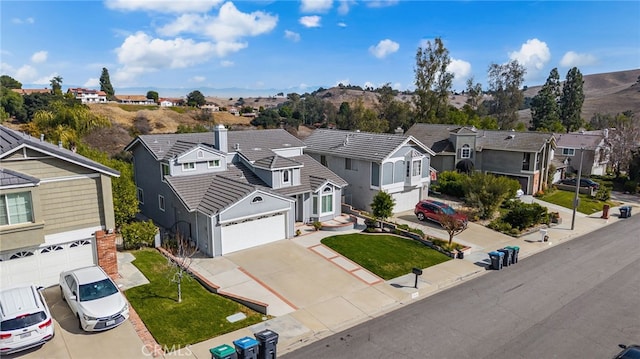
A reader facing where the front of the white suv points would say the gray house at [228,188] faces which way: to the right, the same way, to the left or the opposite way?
the opposite way

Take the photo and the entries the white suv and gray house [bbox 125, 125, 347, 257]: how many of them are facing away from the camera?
1

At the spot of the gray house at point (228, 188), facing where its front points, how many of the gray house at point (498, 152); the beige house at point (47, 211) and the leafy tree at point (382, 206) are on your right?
1

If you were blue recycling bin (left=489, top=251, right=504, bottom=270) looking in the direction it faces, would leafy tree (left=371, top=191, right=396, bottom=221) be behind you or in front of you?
behind

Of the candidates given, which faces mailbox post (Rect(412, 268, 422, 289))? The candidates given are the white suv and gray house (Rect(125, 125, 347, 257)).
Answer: the gray house

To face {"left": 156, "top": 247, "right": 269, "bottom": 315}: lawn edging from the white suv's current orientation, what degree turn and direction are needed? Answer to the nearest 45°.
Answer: approximately 90° to its right

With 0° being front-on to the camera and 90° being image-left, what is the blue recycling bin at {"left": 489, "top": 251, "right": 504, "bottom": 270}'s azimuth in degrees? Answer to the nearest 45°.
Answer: approximately 315°

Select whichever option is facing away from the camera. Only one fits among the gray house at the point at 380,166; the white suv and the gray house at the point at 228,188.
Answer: the white suv

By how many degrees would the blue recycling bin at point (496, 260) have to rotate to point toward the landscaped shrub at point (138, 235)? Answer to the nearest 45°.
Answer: approximately 90° to its right

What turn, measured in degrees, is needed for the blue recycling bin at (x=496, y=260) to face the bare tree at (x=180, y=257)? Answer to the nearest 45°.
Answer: approximately 90° to its right

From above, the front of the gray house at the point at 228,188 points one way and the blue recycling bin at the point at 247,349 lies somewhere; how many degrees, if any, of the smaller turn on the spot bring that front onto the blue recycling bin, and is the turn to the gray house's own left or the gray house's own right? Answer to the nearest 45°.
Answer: approximately 45° to the gray house's own right

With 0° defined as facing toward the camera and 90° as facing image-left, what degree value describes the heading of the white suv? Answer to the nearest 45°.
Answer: approximately 180°

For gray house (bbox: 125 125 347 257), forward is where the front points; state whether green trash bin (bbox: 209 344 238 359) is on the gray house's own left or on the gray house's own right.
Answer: on the gray house's own right
